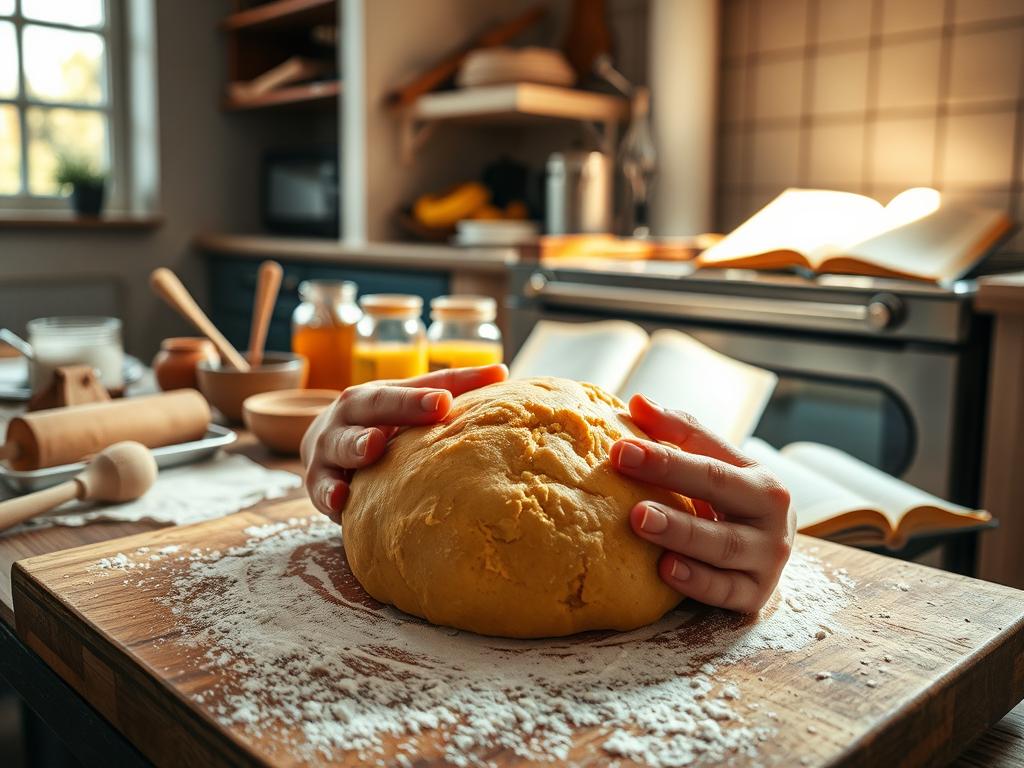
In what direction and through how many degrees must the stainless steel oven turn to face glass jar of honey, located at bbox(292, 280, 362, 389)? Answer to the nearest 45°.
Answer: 0° — it already faces it

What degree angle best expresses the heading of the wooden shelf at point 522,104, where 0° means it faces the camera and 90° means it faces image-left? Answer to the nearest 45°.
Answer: approximately 0°

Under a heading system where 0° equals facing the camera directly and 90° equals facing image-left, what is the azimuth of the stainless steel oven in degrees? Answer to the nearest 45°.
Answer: approximately 45°

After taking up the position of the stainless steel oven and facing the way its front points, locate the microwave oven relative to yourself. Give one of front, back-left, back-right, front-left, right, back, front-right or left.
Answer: right

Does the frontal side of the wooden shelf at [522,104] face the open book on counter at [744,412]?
yes

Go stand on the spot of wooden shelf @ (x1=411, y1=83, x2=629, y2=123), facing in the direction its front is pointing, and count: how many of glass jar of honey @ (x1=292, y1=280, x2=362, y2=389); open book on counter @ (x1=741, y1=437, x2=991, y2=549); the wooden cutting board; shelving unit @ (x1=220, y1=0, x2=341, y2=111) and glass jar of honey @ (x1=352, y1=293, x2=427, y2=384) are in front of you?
4

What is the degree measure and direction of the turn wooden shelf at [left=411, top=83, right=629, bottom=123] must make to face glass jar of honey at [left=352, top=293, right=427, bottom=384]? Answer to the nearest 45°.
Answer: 0° — it already faces it

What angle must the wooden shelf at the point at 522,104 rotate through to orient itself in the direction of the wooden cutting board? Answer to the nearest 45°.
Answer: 0° — it already faces it

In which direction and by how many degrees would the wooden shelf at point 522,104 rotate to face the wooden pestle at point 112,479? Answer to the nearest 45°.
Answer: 0° — it already faces it
